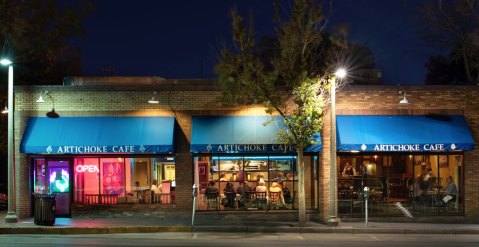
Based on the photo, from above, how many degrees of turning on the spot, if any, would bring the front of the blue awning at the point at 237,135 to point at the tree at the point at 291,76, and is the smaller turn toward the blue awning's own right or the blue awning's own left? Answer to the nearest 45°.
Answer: approximately 45° to the blue awning's own left

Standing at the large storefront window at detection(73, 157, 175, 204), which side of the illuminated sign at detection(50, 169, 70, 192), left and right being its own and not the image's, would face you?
left

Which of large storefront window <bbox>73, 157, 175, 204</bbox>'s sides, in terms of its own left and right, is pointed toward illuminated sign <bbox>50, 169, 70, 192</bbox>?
right

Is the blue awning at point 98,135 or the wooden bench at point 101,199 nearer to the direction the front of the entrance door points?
the blue awning

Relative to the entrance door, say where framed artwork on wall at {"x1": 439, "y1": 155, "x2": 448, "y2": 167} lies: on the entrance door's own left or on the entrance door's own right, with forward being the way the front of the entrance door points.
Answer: on the entrance door's own left

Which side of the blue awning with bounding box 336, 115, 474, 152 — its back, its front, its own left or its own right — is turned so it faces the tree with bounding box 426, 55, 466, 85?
back
